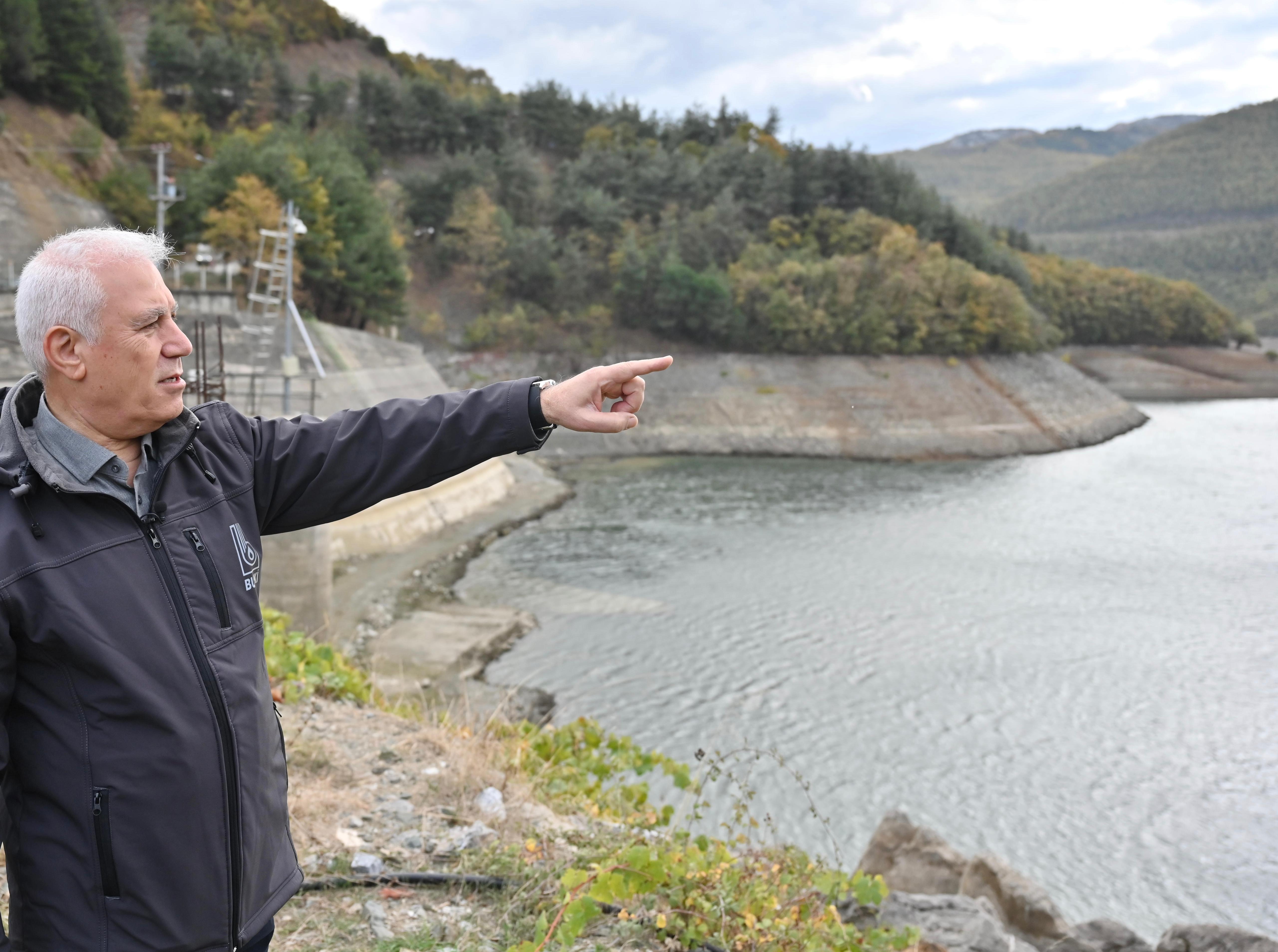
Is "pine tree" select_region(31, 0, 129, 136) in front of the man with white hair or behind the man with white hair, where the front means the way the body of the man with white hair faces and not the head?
behind

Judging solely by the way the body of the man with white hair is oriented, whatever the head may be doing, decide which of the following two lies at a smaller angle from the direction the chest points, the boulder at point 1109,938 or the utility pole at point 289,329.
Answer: the boulder

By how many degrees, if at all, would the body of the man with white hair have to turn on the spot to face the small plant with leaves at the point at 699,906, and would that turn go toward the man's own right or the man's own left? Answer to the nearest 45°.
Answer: approximately 90° to the man's own left

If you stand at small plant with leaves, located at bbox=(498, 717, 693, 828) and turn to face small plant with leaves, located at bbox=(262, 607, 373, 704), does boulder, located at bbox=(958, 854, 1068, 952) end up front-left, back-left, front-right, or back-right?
back-right

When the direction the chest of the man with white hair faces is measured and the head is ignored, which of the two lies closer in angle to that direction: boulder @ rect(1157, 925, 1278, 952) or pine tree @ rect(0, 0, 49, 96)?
the boulder

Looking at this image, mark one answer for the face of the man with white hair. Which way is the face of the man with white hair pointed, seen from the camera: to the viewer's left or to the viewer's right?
to the viewer's right

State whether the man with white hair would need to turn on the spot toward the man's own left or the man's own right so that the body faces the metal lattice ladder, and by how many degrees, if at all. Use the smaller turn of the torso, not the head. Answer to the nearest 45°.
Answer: approximately 135° to the man's own left

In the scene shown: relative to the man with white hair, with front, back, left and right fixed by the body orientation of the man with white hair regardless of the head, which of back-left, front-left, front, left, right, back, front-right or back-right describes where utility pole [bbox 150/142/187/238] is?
back-left

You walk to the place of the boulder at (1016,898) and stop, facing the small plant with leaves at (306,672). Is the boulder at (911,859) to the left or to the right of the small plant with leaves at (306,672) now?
right

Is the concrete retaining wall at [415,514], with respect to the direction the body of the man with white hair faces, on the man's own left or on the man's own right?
on the man's own left

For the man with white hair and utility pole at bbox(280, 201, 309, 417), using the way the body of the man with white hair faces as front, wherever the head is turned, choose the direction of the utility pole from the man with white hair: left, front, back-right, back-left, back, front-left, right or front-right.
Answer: back-left

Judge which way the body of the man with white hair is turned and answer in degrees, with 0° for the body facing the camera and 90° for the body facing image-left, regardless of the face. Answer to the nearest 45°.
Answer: approximately 315°
